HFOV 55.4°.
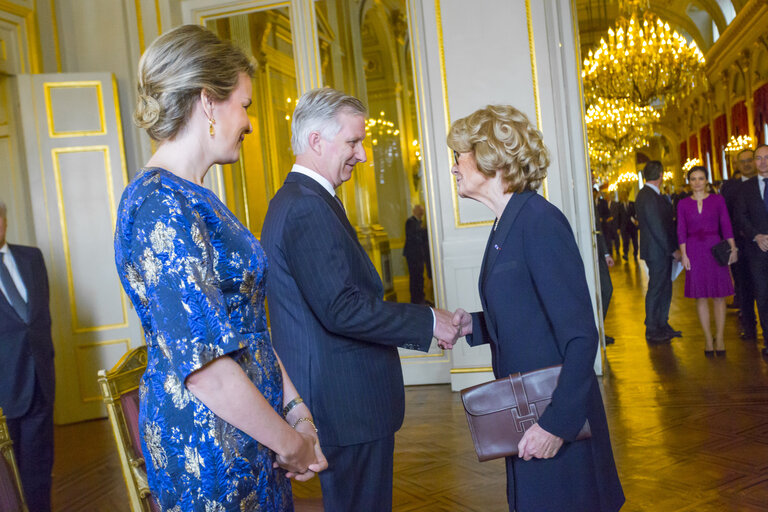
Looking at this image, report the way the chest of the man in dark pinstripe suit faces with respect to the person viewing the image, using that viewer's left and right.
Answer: facing to the right of the viewer

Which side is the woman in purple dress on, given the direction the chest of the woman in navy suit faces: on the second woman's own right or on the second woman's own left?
on the second woman's own right

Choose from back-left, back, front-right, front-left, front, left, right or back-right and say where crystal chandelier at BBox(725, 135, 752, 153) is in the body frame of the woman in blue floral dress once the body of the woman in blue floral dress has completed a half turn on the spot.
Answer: back-right

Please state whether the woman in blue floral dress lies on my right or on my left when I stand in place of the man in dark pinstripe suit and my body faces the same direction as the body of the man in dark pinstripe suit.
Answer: on my right

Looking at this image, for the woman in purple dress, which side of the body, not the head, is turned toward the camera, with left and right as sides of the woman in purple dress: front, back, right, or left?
front

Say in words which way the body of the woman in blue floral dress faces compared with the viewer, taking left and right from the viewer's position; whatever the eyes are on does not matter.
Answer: facing to the right of the viewer

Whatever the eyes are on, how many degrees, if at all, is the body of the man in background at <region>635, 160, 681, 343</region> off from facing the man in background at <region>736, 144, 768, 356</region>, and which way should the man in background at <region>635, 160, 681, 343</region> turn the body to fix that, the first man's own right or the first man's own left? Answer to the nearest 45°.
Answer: approximately 45° to the first man's own right

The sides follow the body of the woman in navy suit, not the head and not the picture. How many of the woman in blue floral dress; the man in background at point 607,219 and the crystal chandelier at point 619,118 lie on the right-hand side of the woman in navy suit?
2

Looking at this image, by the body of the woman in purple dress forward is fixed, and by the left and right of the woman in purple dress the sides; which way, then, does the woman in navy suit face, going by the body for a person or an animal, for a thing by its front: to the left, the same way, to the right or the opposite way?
to the right

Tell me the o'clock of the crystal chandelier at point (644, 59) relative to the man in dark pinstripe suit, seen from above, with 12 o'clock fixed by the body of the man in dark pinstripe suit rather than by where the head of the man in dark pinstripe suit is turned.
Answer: The crystal chandelier is roughly at 10 o'clock from the man in dark pinstripe suit.
